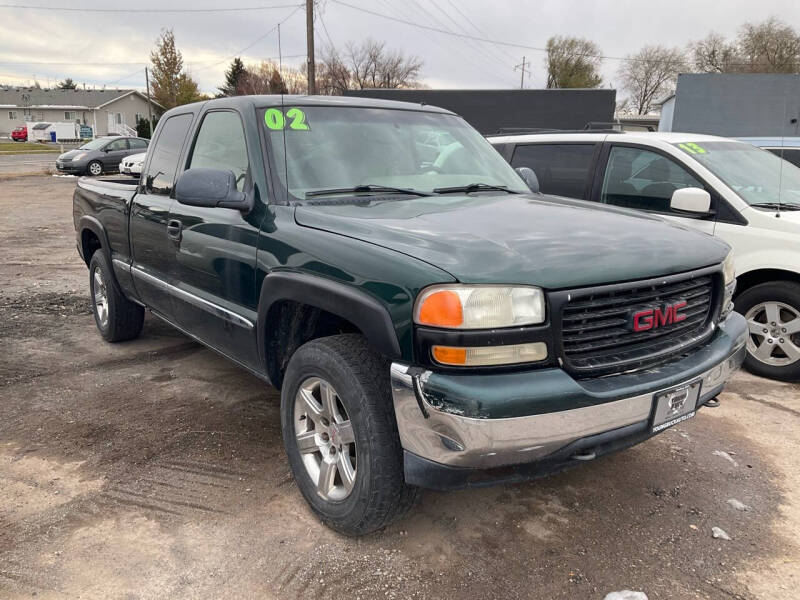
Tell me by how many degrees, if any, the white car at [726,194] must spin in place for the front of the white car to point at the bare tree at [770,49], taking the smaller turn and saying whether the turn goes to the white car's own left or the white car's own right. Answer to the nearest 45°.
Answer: approximately 135° to the white car's own left

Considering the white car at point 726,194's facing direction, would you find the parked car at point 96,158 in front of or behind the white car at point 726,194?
behind

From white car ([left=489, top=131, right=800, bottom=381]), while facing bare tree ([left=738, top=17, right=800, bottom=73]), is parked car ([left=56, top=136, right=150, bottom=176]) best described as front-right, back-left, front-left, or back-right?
front-left

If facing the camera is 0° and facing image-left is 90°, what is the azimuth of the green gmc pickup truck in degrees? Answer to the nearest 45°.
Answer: approximately 315°

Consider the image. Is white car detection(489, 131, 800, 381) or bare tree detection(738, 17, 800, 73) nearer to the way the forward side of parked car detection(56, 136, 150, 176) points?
the white car

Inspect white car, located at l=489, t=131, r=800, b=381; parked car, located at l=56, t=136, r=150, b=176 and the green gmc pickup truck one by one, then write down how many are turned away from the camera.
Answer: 0

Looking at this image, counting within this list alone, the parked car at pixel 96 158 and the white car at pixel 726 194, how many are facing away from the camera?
0

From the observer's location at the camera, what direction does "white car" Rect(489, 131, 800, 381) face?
facing the viewer and to the right of the viewer

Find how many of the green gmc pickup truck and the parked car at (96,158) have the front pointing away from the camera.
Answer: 0

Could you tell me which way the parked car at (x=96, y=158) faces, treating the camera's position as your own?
facing the viewer and to the left of the viewer

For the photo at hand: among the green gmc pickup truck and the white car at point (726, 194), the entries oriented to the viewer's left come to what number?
0
